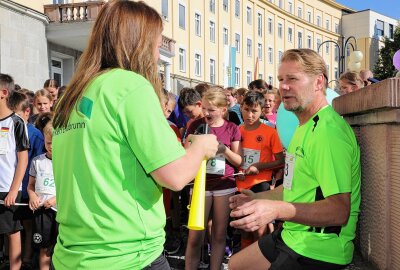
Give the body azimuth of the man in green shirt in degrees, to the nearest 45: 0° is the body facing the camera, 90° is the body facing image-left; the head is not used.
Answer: approximately 90°

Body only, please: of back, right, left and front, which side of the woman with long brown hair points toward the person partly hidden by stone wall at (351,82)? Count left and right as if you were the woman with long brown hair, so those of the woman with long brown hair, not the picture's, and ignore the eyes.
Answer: front

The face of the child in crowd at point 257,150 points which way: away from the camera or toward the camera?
toward the camera

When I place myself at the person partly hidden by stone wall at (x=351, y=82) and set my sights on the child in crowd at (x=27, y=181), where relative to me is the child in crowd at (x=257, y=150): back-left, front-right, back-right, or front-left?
front-left

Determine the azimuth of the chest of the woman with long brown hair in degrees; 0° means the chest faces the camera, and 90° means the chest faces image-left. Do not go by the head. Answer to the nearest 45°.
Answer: approximately 225°

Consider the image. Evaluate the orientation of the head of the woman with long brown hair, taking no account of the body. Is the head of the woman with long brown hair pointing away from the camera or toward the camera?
away from the camera

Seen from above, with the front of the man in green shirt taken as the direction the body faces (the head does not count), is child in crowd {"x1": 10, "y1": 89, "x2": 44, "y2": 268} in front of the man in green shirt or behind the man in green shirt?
in front

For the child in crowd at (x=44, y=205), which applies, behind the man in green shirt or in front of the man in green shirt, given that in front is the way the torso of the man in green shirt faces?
in front

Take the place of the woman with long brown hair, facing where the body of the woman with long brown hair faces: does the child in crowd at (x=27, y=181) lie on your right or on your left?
on your left
